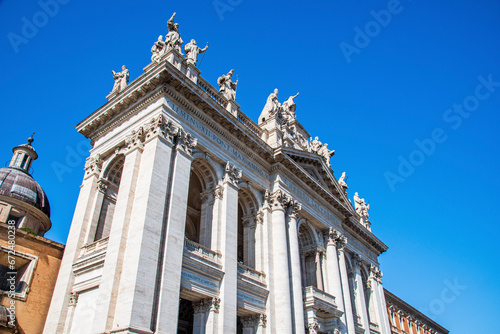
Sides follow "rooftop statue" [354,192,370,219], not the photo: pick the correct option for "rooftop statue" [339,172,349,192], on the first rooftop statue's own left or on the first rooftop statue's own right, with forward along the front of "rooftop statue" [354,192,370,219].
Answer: on the first rooftop statue's own right

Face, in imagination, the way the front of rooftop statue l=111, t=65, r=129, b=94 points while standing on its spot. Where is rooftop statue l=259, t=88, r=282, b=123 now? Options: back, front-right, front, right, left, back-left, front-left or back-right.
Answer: back-left

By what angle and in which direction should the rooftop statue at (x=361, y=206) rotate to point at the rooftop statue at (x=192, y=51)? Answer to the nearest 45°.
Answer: approximately 45° to its right

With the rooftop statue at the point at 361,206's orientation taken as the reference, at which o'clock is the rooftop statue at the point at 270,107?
the rooftop statue at the point at 270,107 is roughly at 2 o'clock from the rooftop statue at the point at 361,206.

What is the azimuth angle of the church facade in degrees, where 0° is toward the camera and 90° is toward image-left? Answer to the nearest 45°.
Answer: approximately 315°

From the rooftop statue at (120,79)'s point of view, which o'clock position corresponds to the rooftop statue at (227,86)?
the rooftop statue at (227,86) is roughly at 8 o'clock from the rooftop statue at (120,79).

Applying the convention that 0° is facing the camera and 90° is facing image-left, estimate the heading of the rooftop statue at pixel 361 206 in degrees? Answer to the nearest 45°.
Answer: approximately 315°

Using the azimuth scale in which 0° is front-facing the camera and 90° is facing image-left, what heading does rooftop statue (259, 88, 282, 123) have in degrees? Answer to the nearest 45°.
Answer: approximately 315°

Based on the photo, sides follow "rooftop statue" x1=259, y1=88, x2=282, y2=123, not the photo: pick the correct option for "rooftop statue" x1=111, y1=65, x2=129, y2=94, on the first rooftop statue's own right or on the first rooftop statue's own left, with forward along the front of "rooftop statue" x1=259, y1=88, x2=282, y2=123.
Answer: on the first rooftop statue's own right

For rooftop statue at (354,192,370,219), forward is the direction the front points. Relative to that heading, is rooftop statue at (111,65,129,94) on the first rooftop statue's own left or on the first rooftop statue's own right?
on the first rooftop statue's own right
